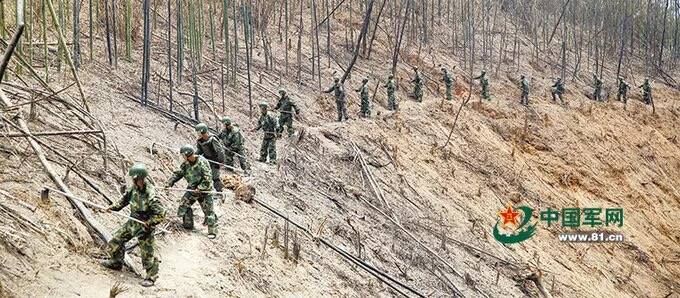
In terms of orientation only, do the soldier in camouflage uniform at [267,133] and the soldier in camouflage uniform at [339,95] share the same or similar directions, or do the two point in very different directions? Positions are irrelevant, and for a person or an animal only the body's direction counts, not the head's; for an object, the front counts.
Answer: same or similar directions

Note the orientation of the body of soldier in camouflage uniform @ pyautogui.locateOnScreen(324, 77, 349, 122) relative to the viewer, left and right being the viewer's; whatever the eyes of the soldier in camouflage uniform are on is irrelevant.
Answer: facing the viewer and to the left of the viewer

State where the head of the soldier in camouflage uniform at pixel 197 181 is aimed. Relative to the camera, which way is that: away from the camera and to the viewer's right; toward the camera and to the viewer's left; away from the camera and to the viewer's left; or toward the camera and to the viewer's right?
toward the camera and to the viewer's left

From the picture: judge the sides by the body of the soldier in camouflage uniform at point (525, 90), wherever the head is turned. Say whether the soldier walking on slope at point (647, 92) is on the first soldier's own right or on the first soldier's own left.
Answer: on the first soldier's own left

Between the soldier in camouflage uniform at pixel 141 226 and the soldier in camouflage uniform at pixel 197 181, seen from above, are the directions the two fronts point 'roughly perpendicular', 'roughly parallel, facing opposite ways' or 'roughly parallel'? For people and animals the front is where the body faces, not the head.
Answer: roughly parallel

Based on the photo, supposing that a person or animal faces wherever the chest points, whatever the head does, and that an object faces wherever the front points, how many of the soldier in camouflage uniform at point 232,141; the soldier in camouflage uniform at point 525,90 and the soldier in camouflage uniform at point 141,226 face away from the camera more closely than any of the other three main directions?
0

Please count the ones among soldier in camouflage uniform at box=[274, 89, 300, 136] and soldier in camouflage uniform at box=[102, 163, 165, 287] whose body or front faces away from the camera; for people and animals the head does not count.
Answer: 0

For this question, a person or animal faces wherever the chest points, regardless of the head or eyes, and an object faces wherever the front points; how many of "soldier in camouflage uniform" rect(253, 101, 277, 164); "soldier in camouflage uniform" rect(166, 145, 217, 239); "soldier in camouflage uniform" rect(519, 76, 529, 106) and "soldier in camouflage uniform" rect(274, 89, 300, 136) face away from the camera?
0

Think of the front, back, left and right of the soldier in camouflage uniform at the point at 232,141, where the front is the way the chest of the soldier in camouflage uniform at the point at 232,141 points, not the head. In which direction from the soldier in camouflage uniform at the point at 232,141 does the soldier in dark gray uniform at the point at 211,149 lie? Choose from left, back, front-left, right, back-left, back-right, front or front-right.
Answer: front-left

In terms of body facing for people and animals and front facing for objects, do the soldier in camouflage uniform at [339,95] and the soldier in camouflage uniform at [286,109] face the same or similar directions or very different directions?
same or similar directions
